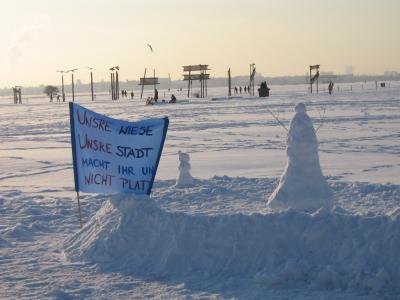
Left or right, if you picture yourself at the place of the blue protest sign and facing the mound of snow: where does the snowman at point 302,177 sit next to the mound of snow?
left

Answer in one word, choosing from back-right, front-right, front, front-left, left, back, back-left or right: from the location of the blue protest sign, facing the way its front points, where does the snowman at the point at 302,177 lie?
left

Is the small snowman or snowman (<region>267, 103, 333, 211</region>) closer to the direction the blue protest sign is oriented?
the snowman

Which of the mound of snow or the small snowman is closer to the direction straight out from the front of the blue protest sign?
the mound of snow

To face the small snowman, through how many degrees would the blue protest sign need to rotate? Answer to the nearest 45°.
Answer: approximately 180°

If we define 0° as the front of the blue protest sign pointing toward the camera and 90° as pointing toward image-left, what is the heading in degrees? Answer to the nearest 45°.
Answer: approximately 0°
